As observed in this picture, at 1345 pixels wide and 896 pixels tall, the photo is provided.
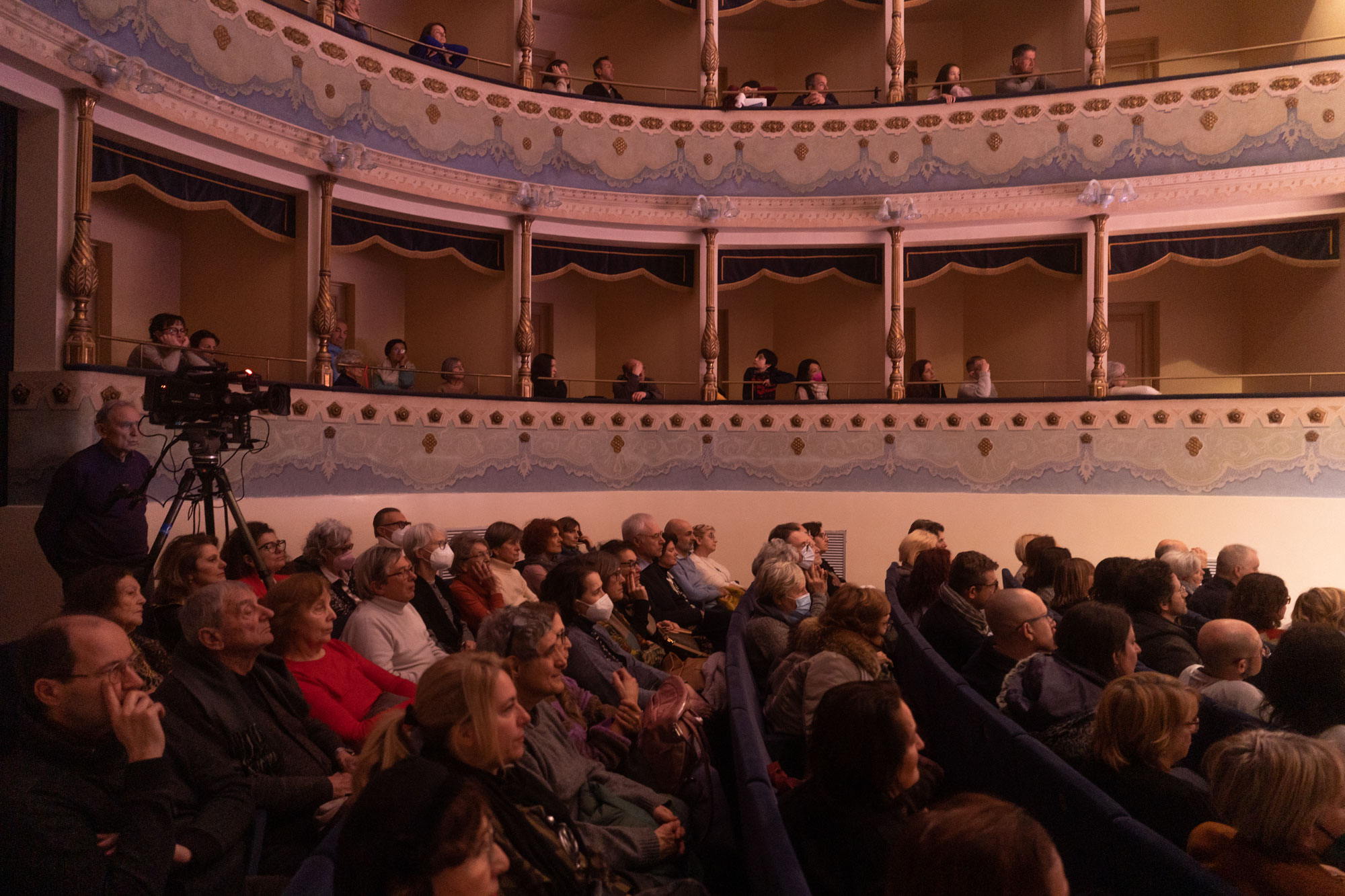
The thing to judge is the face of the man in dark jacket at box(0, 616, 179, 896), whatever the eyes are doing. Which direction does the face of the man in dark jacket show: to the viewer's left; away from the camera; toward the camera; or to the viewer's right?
to the viewer's right

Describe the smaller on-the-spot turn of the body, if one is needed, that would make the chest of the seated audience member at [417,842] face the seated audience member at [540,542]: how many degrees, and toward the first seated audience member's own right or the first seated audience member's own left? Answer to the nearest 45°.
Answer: approximately 90° to the first seated audience member's own left

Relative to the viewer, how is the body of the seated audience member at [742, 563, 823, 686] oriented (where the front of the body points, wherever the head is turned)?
to the viewer's right

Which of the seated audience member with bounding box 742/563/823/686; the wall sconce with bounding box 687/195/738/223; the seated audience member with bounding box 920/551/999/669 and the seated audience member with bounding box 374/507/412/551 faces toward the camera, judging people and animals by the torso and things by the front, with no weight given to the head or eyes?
the wall sconce

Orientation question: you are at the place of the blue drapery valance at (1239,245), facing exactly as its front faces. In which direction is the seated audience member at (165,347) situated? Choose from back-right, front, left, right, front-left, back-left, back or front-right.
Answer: front-right

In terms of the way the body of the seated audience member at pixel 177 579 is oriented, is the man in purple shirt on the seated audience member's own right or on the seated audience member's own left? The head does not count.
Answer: on the seated audience member's own left

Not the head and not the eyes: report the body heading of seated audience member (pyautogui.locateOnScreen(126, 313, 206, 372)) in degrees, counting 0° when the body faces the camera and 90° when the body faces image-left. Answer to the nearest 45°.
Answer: approximately 315°

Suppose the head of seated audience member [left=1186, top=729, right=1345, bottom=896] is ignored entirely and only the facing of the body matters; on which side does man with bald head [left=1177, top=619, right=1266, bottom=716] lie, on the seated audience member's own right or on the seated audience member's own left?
on the seated audience member's own left

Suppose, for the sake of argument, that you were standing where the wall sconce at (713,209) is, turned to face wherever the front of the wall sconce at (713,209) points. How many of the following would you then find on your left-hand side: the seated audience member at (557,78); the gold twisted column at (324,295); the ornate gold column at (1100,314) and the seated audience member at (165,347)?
1
